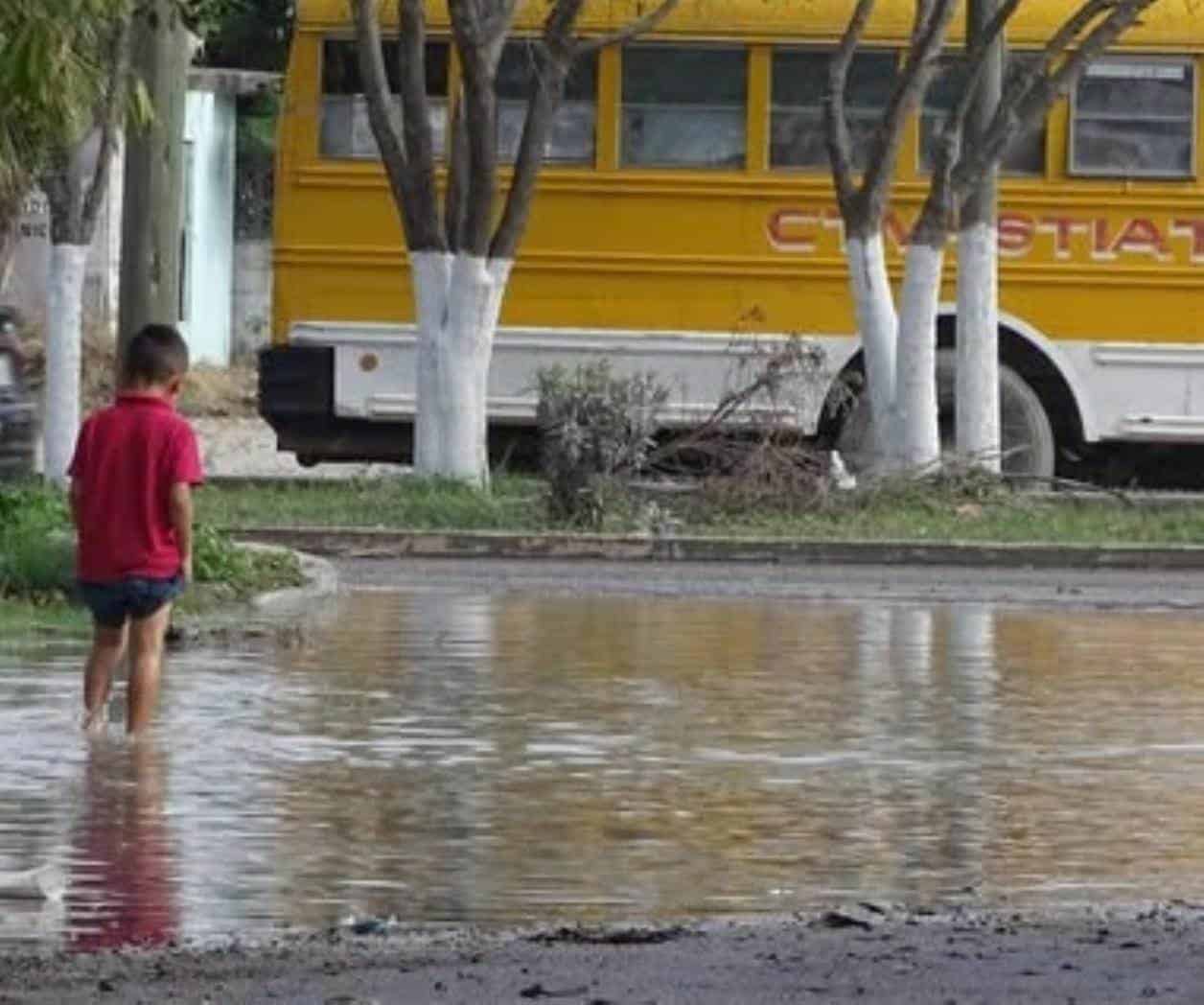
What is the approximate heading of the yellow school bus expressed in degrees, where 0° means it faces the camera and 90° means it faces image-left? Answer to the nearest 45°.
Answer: approximately 270°

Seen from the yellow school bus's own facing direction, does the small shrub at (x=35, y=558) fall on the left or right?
on its right

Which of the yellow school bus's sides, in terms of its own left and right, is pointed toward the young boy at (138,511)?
right

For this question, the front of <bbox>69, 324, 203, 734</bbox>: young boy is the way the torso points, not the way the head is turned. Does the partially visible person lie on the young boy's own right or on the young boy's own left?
on the young boy's own left

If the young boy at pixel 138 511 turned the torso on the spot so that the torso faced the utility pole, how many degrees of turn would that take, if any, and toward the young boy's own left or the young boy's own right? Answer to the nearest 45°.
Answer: approximately 45° to the young boy's own left

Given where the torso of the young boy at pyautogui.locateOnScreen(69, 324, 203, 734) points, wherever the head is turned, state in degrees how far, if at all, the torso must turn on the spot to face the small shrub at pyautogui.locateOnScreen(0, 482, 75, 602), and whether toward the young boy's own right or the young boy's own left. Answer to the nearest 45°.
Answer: approximately 45° to the young boy's own left

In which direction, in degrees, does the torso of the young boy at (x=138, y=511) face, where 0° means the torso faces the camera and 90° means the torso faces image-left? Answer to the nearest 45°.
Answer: approximately 225°

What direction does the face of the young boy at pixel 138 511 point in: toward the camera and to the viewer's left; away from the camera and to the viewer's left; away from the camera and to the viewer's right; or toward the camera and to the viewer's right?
away from the camera and to the viewer's right
